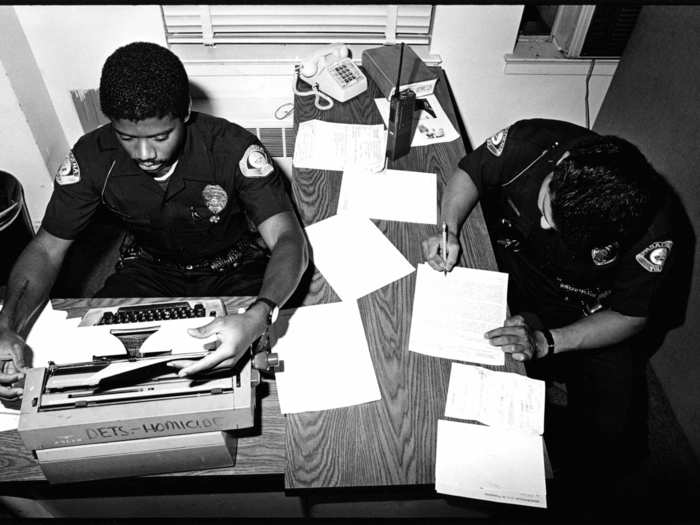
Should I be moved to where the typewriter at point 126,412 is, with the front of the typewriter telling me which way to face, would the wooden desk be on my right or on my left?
on my right

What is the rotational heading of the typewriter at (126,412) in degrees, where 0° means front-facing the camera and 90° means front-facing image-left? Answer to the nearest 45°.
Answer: approximately 180°

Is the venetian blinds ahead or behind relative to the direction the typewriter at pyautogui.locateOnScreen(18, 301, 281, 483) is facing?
ahead

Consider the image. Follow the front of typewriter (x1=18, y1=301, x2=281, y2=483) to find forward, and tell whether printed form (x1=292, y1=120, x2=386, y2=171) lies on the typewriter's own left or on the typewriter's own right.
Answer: on the typewriter's own right

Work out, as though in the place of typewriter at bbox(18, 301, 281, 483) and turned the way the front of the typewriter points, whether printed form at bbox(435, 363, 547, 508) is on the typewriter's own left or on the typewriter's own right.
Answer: on the typewriter's own right

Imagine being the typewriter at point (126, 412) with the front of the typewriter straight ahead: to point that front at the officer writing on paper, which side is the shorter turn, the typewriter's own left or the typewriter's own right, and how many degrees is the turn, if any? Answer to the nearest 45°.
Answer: approximately 90° to the typewriter's own right
